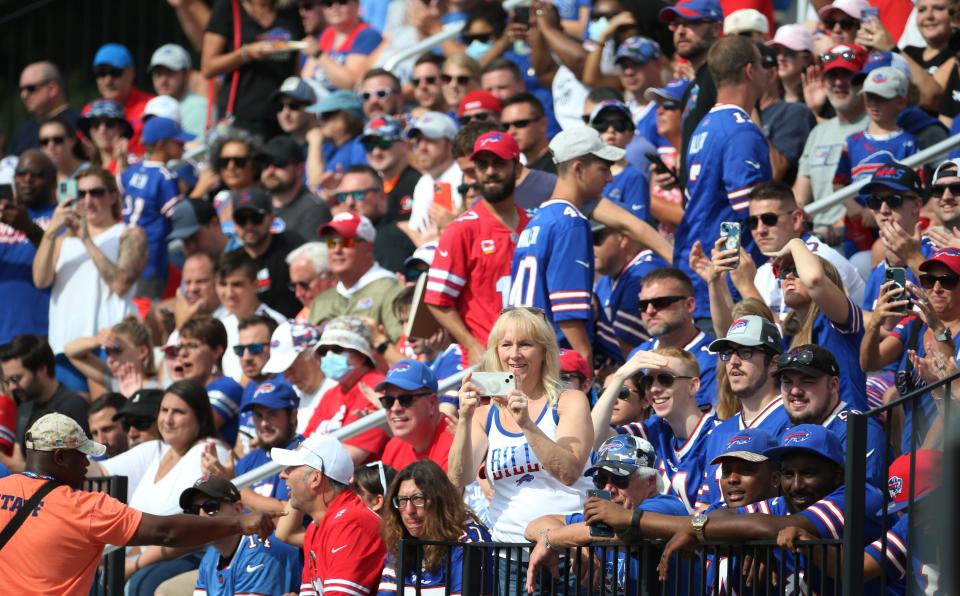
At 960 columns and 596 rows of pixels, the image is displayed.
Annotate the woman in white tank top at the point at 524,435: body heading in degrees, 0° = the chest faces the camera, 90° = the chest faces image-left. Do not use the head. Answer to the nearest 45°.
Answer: approximately 45°

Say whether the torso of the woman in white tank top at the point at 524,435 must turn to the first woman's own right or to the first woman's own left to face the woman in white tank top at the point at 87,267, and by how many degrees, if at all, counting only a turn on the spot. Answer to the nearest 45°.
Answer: approximately 90° to the first woman's own right
